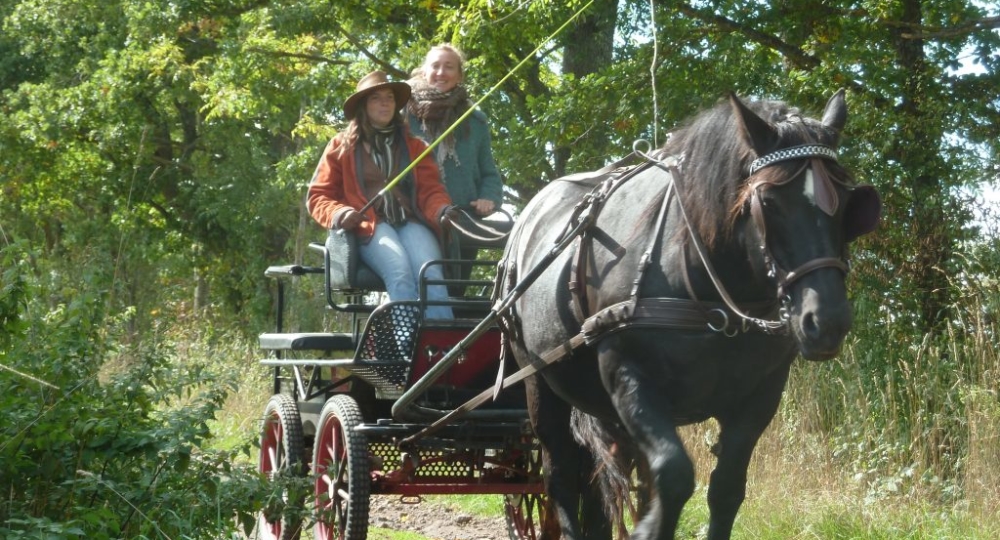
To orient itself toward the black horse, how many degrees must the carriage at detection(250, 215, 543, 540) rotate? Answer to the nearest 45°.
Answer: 0° — it already faces it

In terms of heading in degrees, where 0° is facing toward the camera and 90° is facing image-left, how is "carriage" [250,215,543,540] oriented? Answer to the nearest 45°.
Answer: approximately 315°

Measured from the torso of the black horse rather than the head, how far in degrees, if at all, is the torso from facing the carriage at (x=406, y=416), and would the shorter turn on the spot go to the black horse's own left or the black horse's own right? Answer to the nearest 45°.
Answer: approximately 180°

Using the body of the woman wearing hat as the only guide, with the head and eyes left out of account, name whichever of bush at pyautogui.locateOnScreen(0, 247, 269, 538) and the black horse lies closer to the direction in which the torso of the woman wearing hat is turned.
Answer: the black horse

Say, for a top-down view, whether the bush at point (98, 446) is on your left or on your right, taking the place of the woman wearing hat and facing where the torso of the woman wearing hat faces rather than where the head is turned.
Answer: on your right

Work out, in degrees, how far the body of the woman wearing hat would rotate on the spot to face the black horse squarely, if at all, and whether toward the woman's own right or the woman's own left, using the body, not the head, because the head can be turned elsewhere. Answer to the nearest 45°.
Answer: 0° — they already face it

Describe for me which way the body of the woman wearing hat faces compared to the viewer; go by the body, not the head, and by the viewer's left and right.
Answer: facing the viewer and to the right of the viewer

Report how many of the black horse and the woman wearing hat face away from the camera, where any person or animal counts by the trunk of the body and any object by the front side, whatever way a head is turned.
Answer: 0

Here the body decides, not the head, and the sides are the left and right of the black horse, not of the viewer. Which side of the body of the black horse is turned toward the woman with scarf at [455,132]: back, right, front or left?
back

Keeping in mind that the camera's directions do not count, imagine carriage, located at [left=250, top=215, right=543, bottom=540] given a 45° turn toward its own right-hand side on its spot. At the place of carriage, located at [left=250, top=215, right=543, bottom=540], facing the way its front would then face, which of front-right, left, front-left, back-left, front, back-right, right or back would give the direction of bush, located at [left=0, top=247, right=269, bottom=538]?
front-right

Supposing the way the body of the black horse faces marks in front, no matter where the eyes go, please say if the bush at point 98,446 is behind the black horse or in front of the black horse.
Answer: behind

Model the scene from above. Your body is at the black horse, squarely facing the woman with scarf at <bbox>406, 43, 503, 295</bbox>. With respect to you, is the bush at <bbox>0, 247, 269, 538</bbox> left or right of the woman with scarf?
left
